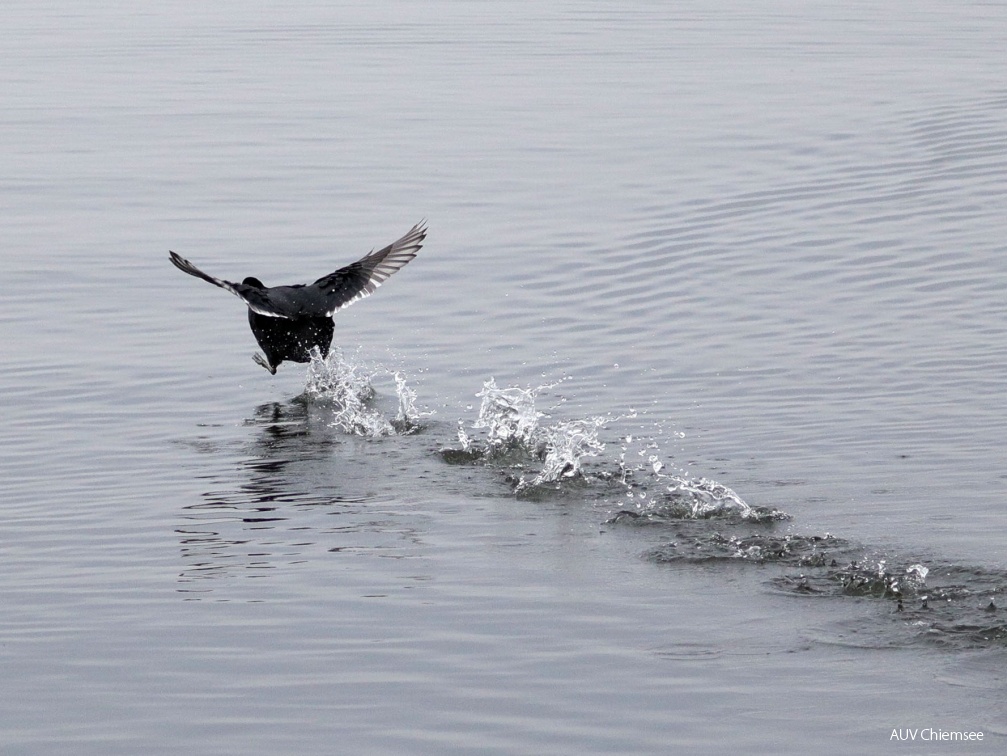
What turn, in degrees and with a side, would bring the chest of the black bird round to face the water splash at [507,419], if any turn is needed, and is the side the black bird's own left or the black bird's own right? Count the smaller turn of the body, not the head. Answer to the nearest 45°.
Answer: approximately 180°

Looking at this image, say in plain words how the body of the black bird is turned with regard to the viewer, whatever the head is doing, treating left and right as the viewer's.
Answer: facing away from the viewer and to the left of the viewer

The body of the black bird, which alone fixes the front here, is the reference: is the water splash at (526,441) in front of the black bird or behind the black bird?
behind
